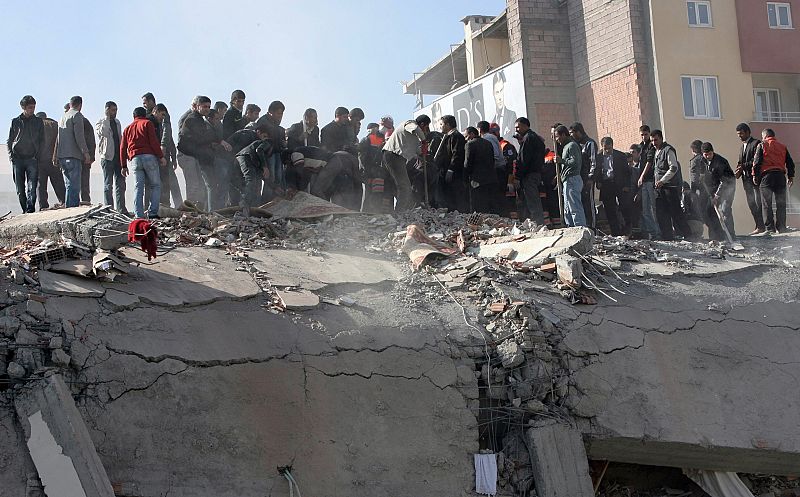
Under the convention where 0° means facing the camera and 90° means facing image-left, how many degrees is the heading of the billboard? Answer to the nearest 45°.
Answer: approximately 45°

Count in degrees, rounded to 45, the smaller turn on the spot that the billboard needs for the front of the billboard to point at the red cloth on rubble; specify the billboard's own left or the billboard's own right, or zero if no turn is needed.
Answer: approximately 45° to the billboard's own left

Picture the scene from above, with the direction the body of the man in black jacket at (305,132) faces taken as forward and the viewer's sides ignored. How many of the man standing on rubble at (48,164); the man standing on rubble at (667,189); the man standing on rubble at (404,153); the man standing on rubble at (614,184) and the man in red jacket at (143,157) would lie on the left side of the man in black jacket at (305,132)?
3

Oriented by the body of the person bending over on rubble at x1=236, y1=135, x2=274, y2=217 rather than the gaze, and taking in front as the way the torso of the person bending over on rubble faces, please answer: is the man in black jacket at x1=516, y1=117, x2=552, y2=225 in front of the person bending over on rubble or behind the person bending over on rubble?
in front

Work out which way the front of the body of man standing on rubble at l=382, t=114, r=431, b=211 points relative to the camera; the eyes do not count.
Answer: to the viewer's right

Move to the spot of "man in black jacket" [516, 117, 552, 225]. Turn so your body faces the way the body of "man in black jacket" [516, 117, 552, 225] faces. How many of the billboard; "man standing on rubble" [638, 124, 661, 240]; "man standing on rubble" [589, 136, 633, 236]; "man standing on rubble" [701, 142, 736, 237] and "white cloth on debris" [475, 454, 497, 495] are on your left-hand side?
1

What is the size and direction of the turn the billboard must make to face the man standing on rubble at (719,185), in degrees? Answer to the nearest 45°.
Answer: approximately 45° to its left

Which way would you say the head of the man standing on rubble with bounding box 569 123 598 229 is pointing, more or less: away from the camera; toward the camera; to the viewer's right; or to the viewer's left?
to the viewer's left

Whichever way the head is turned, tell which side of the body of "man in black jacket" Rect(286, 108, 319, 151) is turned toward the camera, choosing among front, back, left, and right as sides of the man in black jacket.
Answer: front

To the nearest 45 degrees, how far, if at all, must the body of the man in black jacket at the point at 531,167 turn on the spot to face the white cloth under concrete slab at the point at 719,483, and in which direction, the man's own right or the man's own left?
approximately 90° to the man's own left

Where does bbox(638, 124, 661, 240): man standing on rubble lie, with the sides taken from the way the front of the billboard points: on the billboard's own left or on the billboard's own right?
on the billboard's own left

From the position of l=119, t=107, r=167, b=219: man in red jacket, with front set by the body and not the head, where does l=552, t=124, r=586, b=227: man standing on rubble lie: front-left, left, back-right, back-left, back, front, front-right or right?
right

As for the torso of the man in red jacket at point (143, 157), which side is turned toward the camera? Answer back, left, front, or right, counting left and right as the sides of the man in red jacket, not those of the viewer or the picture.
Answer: back
